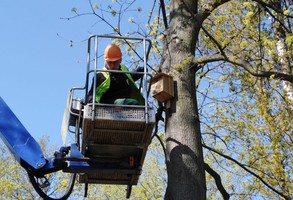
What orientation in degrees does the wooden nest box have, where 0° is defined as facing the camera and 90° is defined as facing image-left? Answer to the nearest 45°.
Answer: approximately 45°
